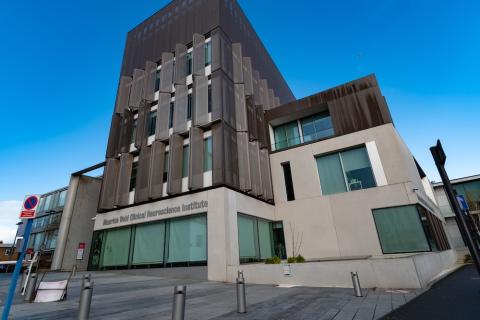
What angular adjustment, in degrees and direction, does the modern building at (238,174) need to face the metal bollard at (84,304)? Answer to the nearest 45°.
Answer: approximately 45° to its left

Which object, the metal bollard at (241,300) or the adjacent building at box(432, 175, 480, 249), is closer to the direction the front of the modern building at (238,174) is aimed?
the metal bollard

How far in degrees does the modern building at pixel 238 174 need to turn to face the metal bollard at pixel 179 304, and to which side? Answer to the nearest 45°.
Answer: approximately 45° to its left

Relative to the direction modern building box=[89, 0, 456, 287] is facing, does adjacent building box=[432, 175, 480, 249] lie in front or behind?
behind

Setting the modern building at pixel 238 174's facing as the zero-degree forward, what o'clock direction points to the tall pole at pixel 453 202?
The tall pole is roughly at 10 o'clock from the modern building.

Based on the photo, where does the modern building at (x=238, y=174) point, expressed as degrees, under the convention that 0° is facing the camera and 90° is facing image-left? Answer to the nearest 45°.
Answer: approximately 45°
